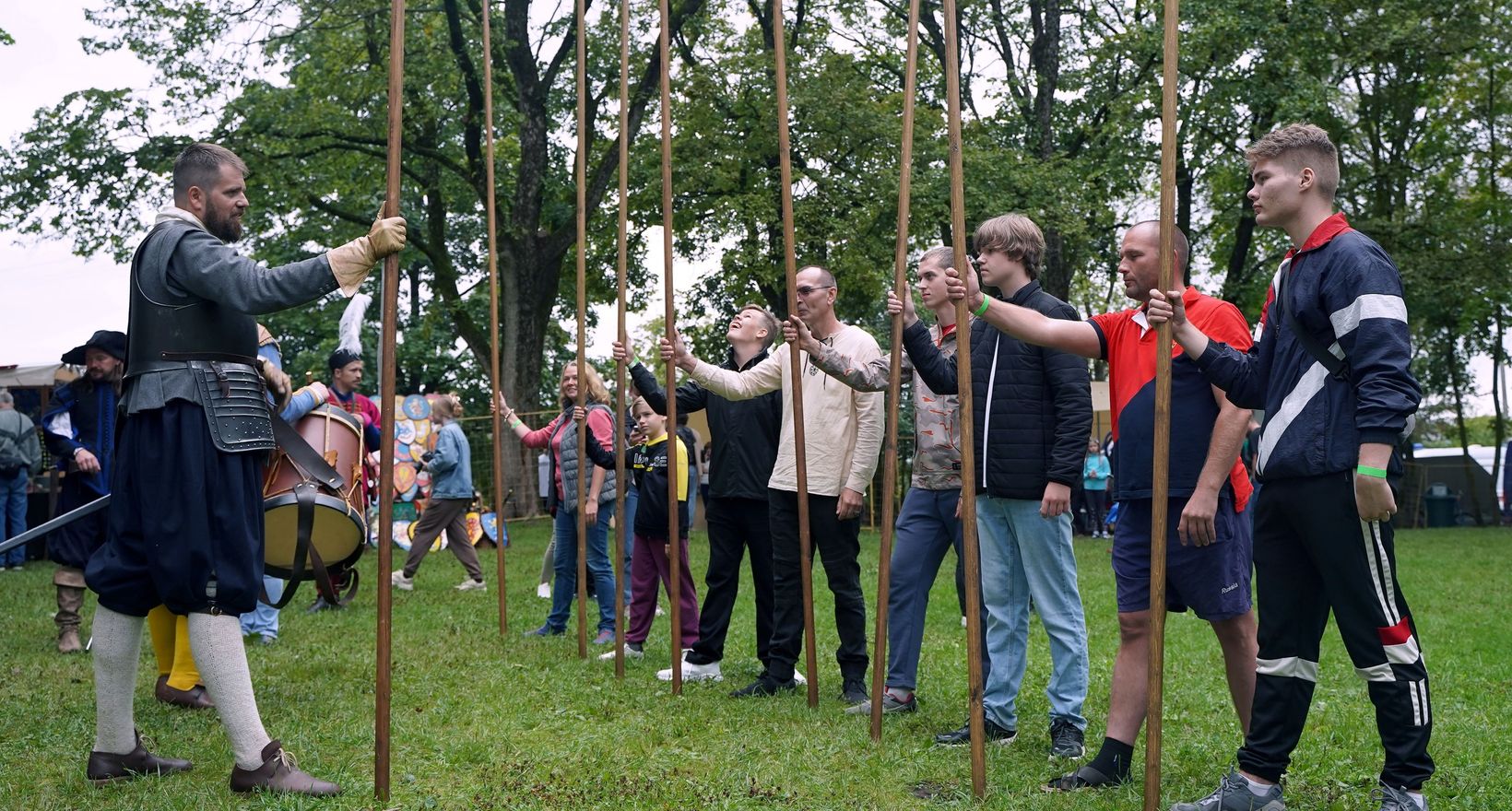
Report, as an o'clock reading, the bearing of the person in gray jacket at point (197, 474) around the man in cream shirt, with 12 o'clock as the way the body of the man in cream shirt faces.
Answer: The person in gray jacket is roughly at 12 o'clock from the man in cream shirt.

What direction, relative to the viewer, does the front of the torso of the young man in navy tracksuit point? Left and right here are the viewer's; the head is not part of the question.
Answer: facing to the left of the viewer

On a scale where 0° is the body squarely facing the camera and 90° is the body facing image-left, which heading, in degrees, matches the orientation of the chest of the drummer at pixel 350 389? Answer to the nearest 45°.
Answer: approximately 45°

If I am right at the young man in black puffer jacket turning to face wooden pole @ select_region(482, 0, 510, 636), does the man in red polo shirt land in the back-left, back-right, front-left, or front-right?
back-left

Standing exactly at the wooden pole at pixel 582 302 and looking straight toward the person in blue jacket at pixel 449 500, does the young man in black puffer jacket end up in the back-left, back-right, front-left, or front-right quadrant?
back-right

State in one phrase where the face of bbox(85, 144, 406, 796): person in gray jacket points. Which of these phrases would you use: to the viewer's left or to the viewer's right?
to the viewer's right

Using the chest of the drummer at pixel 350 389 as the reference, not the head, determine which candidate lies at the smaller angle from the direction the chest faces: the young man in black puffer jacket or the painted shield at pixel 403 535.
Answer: the young man in black puffer jacket

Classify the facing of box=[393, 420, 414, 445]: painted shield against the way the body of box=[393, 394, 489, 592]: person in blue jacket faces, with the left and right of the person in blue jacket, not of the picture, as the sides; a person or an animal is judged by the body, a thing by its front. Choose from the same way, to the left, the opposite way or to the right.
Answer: to the left

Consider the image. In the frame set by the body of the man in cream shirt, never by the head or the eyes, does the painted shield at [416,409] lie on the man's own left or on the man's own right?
on the man's own right
